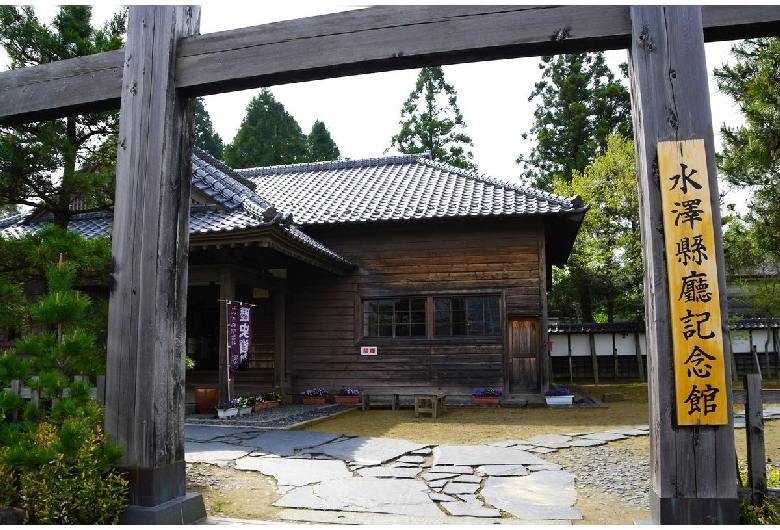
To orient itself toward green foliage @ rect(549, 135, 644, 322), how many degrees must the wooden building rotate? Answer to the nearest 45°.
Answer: approximately 135° to its left

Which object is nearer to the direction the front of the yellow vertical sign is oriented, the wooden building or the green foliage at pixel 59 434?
the green foliage

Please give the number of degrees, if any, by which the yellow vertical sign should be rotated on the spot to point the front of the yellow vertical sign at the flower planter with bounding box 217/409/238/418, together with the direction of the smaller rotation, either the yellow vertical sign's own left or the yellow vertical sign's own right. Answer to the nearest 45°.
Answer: approximately 135° to the yellow vertical sign's own right

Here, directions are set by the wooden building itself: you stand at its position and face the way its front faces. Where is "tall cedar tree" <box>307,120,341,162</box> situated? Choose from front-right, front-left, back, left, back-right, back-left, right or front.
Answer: back

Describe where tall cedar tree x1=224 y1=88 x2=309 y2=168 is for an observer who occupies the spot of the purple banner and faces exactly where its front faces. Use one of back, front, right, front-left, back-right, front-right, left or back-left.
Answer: back

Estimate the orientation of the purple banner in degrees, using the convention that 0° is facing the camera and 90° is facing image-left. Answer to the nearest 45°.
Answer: approximately 0°

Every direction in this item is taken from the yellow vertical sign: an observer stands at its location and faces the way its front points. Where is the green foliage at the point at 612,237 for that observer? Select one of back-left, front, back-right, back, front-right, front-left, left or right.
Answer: back

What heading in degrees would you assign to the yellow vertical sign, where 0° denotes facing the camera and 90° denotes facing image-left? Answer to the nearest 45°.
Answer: approximately 0°
